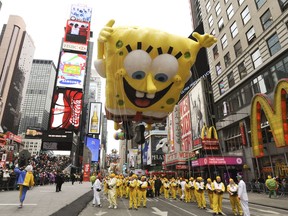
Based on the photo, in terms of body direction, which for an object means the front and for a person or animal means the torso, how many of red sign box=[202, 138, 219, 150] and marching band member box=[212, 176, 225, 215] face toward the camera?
2

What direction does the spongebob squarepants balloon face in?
toward the camera

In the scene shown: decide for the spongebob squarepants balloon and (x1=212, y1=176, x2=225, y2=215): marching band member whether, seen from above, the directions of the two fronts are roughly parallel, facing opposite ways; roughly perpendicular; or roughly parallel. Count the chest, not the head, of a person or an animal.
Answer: roughly parallel

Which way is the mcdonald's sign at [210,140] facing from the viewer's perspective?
toward the camera

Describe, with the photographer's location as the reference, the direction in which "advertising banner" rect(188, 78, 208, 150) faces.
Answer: facing the viewer and to the left of the viewer

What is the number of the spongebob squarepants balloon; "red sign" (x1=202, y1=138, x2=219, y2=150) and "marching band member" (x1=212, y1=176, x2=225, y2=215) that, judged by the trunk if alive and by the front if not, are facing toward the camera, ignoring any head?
3

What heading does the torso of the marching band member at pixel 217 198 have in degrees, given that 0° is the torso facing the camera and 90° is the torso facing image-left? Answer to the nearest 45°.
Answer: approximately 0°

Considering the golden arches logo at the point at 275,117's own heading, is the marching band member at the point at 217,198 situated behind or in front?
in front

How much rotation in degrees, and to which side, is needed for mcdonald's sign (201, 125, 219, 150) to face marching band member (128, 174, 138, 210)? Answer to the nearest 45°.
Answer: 0° — it already faces them

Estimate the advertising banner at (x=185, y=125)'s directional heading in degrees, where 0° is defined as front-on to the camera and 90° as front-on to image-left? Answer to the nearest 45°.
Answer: approximately 45°

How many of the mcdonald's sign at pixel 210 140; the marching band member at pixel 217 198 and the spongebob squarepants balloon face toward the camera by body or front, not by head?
3

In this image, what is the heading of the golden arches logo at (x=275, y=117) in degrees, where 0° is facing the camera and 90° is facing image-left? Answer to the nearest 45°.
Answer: approximately 45°

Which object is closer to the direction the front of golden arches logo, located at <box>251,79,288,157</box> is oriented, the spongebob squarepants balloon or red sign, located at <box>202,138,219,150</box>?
the spongebob squarepants balloon
